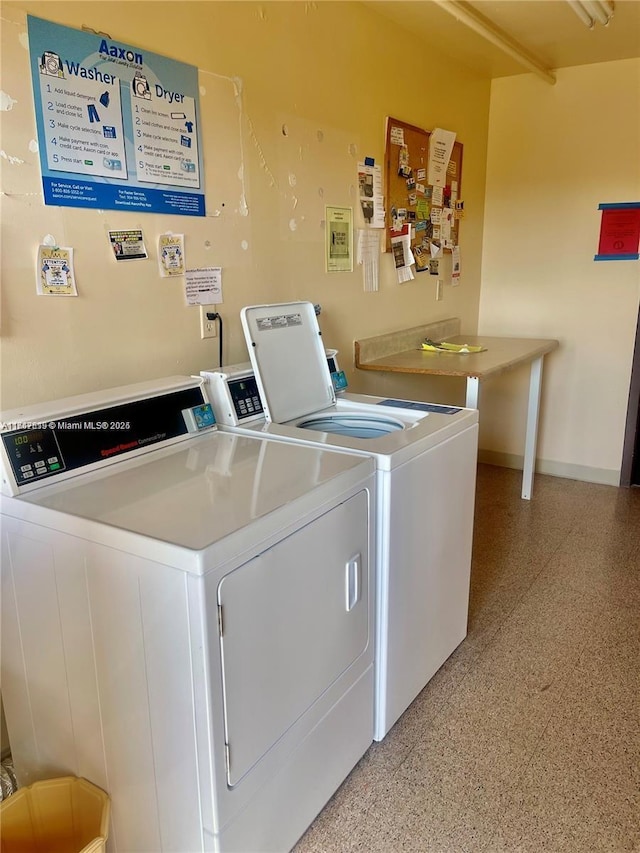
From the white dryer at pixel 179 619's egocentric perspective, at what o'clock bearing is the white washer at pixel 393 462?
The white washer is roughly at 9 o'clock from the white dryer.

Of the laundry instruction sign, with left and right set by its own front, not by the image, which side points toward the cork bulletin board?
left

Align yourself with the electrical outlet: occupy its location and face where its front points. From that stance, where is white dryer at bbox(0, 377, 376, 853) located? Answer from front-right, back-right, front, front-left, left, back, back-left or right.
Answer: front-right

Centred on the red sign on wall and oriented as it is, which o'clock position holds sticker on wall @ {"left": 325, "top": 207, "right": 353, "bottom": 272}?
The sticker on wall is roughly at 1 o'clock from the red sign on wall.

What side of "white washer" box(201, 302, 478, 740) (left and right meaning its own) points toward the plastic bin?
right

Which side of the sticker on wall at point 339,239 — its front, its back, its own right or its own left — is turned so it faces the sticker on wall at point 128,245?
right

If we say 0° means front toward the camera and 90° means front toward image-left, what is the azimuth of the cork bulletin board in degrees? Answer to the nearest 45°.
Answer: approximately 315°
